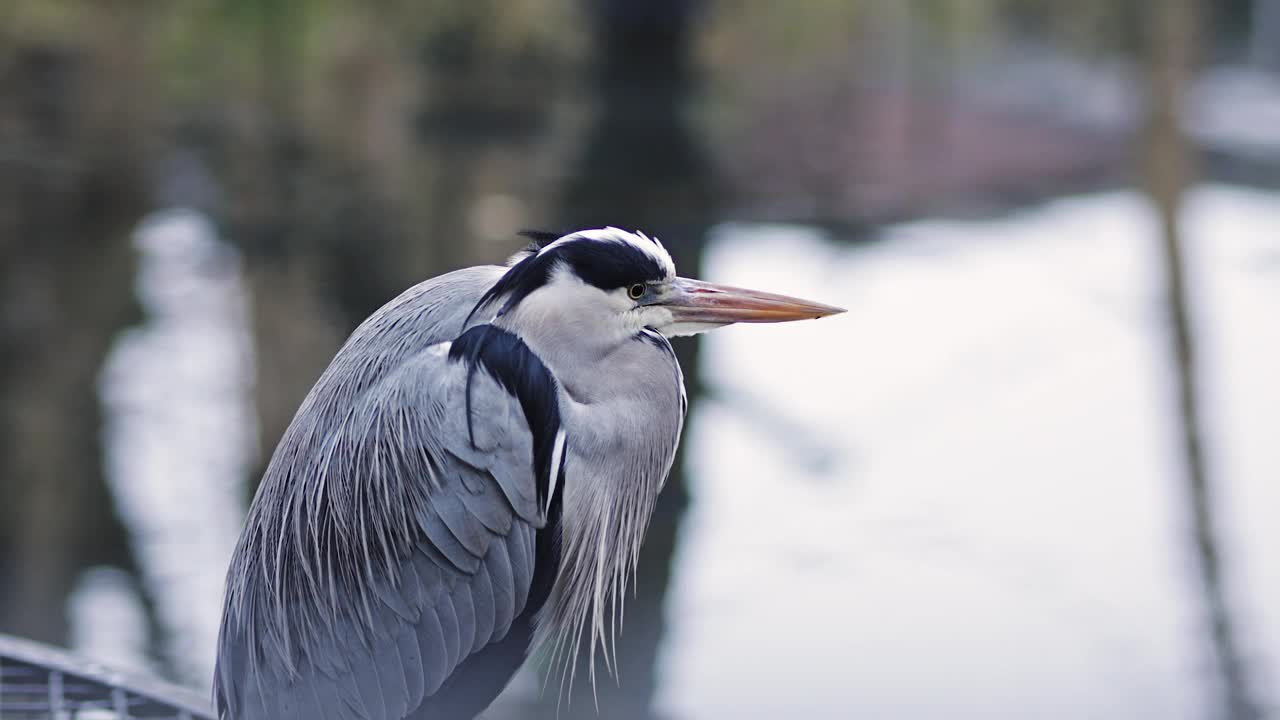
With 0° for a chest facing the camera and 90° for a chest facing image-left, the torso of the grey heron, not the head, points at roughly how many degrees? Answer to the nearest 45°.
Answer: approximately 270°
